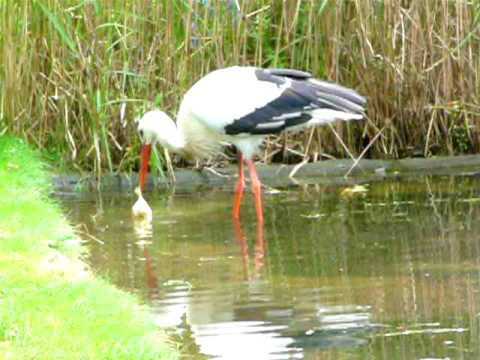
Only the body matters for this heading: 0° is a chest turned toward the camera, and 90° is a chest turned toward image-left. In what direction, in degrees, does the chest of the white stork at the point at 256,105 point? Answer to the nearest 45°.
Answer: approximately 90°
